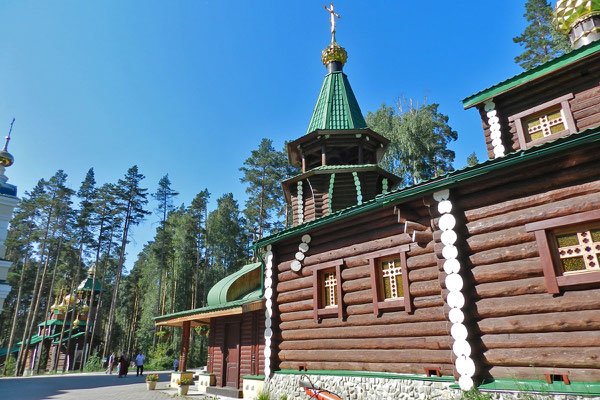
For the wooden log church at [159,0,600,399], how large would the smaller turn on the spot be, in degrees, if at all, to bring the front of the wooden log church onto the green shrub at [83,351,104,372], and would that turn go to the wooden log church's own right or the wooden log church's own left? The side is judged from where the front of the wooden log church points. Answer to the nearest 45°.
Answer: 0° — it already faces it

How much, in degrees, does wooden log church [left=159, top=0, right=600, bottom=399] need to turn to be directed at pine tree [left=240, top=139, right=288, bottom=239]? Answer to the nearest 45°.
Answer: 0° — it already faces it

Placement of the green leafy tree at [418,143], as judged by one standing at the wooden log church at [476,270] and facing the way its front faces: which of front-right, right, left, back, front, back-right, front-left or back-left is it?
front-right

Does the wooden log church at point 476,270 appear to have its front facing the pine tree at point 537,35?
no

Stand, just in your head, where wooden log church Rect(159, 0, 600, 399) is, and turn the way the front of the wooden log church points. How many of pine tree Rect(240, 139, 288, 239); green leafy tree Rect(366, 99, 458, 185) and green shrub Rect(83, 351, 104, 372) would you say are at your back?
0

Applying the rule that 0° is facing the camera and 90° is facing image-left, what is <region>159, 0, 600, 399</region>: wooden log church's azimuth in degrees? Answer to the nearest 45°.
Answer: approximately 135°
